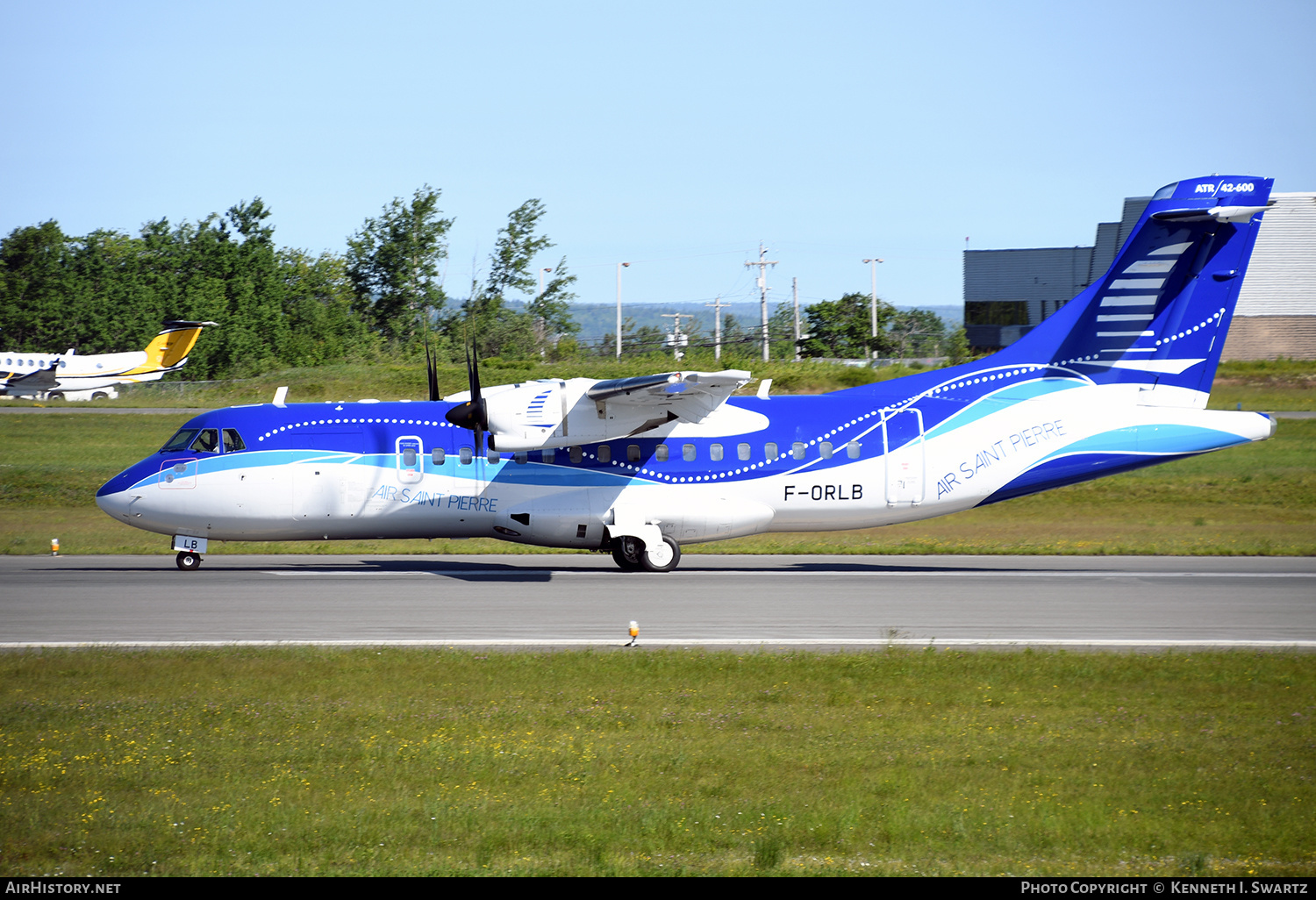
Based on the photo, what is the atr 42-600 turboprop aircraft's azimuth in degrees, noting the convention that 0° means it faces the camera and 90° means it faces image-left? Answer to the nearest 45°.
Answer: approximately 90°
